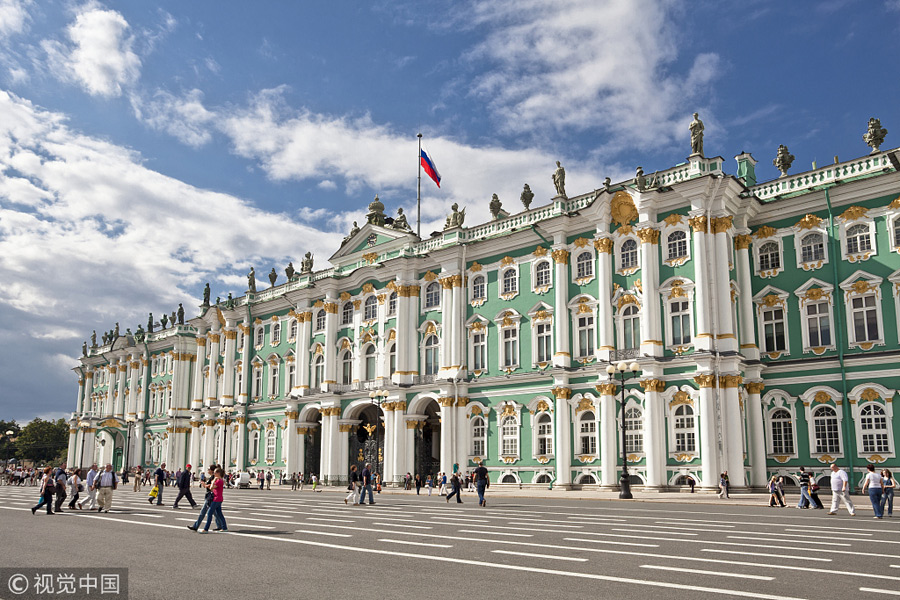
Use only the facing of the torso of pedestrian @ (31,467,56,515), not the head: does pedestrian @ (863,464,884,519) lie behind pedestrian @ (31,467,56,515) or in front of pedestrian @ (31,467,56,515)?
in front

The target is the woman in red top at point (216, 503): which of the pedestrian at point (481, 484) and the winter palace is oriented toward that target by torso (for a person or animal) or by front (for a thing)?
the winter palace

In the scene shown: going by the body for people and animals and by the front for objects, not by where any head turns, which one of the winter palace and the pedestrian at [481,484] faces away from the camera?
the pedestrian

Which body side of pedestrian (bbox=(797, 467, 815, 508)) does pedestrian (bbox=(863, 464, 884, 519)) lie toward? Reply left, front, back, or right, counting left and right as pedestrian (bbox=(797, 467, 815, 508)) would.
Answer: left

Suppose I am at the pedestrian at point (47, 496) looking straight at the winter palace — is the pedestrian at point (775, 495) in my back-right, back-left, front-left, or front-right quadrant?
front-right

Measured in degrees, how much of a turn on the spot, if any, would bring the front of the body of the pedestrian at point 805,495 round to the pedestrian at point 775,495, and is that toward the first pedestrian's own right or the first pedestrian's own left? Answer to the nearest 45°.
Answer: approximately 45° to the first pedestrian's own right

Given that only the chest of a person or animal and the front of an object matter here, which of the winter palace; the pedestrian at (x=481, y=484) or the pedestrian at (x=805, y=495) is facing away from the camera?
the pedestrian at (x=481, y=484)

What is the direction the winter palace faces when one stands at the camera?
facing the viewer and to the left of the viewer

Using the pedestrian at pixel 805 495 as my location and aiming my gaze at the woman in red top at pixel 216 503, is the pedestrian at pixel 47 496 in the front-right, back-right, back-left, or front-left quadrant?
front-right

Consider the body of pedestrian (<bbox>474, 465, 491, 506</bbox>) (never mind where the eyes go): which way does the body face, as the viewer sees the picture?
away from the camera

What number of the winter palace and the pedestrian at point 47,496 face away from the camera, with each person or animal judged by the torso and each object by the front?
0
